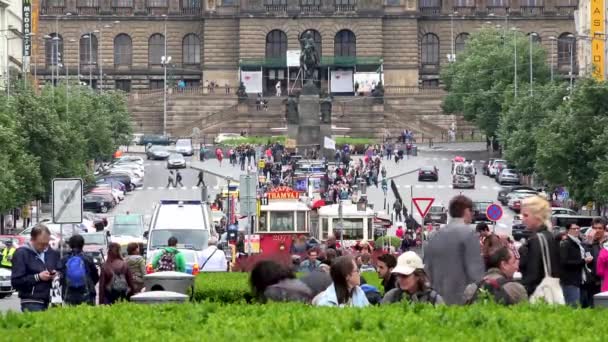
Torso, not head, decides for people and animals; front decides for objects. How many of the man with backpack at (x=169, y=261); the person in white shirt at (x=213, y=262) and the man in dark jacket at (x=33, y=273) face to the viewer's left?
0

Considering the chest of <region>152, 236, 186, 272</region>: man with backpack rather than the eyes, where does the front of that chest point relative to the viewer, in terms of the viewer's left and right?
facing away from the viewer

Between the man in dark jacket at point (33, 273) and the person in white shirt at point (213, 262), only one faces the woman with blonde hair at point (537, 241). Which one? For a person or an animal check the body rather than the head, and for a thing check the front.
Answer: the man in dark jacket

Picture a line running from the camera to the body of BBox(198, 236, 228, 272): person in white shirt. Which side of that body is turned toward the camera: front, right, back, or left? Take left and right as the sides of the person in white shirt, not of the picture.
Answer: back

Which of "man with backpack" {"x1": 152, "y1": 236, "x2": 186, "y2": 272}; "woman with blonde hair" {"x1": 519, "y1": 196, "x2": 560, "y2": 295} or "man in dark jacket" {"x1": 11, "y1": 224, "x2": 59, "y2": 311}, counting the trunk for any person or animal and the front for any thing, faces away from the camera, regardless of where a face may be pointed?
the man with backpack

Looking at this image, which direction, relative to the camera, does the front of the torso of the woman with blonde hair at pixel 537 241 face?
to the viewer's left

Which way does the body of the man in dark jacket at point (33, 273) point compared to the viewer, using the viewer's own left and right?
facing the viewer and to the right of the viewer

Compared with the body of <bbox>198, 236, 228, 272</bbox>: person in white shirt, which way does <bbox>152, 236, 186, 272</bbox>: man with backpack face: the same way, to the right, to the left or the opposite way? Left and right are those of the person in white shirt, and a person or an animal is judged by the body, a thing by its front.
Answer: the same way
